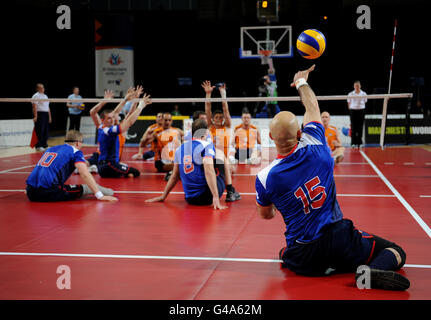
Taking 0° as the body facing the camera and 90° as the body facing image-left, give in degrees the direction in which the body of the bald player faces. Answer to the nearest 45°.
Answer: approximately 180°

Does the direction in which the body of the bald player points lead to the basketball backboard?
yes

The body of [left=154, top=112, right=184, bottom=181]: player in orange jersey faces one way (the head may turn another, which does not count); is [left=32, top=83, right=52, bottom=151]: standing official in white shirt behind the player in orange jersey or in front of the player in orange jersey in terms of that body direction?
behind

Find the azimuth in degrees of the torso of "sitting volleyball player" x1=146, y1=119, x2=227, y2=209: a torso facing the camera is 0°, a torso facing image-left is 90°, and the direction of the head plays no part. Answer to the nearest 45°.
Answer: approximately 225°

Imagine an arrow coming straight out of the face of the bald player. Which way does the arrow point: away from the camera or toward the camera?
away from the camera

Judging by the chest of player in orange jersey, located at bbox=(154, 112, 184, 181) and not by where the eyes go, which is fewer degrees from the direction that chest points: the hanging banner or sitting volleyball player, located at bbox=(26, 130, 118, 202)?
the sitting volleyball player

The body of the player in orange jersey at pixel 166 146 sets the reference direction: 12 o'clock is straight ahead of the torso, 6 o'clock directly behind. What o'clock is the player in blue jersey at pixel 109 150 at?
The player in blue jersey is roughly at 2 o'clock from the player in orange jersey.

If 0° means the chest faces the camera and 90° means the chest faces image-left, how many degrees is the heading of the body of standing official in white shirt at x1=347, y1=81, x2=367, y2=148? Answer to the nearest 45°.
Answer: approximately 0°
